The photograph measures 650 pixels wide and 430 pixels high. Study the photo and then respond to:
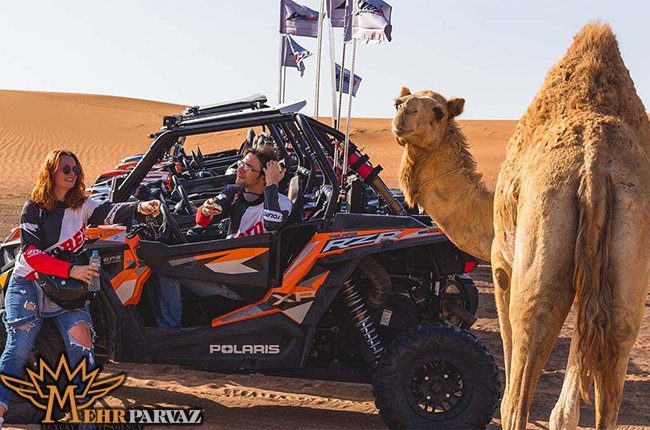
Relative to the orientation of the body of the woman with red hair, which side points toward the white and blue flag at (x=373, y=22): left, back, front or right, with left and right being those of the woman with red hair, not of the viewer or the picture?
left

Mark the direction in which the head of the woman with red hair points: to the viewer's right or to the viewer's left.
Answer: to the viewer's right

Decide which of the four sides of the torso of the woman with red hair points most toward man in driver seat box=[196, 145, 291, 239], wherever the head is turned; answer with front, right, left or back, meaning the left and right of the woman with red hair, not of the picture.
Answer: left
